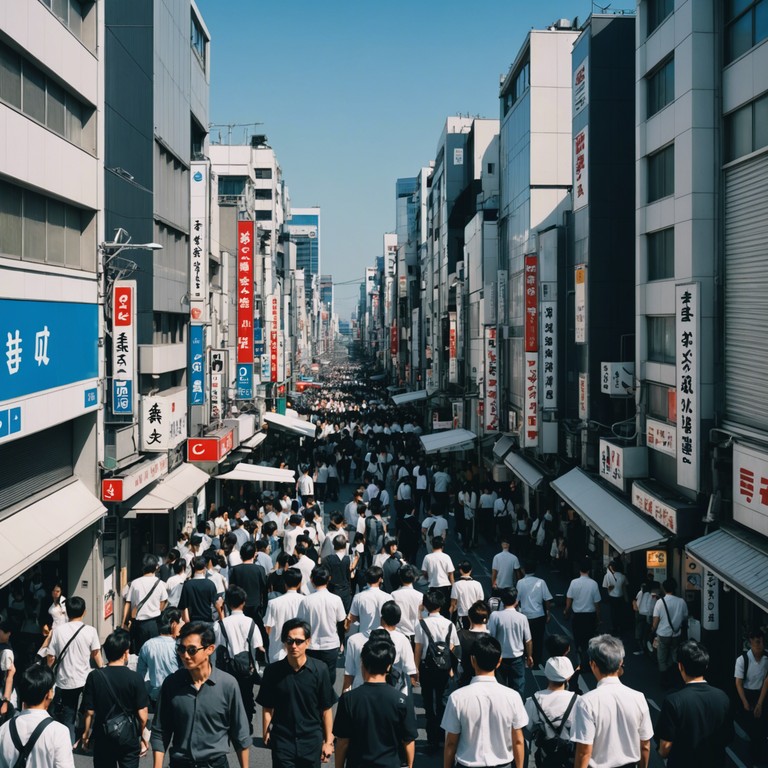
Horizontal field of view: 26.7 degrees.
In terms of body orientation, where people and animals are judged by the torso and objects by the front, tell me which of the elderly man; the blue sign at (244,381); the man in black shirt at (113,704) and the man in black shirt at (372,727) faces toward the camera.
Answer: the blue sign

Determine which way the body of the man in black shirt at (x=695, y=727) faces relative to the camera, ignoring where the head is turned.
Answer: away from the camera

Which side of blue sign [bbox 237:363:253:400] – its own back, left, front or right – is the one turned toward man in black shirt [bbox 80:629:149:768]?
front

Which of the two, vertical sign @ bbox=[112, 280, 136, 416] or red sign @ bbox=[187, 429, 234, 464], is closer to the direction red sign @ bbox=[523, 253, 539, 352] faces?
the vertical sign

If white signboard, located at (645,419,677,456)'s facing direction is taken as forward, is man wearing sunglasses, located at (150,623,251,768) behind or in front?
in front

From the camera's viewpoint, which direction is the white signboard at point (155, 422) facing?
toward the camera

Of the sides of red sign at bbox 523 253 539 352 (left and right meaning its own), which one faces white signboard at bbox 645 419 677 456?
front

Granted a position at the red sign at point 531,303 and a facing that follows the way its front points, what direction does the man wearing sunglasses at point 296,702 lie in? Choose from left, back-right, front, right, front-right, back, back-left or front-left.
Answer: front

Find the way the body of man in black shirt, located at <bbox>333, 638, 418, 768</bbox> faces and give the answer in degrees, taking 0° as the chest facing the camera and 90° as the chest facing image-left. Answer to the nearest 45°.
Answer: approximately 180°

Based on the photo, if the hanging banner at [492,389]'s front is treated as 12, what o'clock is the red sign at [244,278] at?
The red sign is roughly at 3 o'clock from the hanging banner.

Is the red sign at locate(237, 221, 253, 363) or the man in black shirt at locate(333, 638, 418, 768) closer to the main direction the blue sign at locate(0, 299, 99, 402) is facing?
the man in black shirt

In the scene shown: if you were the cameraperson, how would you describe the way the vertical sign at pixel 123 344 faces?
facing the viewer
